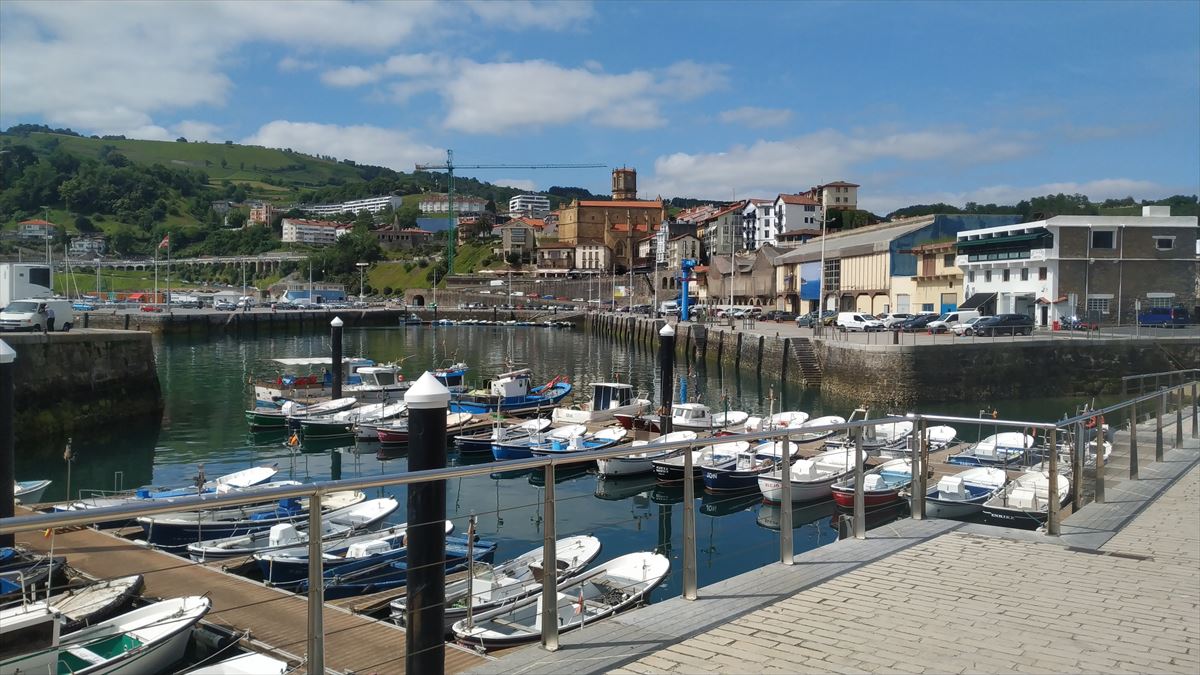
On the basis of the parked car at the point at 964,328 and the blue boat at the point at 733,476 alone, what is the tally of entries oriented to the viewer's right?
0

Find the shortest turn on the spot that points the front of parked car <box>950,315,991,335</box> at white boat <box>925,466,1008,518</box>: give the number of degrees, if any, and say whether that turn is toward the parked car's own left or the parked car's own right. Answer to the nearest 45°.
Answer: approximately 45° to the parked car's own left

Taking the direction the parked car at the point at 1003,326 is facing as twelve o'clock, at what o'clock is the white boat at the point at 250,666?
The white boat is roughly at 11 o'clock from the parked car.

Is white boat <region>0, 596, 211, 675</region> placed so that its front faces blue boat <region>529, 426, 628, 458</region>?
yes

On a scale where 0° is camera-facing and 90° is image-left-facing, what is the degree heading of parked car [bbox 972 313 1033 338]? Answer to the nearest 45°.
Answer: approximately 45°

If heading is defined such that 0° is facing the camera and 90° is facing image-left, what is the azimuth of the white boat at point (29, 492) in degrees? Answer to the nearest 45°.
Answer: approximately 225°

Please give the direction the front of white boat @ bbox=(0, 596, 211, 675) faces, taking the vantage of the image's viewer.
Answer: facing away from the viewer and to the right of the viewer

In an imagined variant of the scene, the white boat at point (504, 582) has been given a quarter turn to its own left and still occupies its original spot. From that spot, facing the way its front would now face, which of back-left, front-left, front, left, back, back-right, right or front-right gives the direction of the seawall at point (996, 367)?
right

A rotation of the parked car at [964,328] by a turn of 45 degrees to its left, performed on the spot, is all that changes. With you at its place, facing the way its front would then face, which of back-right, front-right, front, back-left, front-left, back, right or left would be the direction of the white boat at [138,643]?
front
